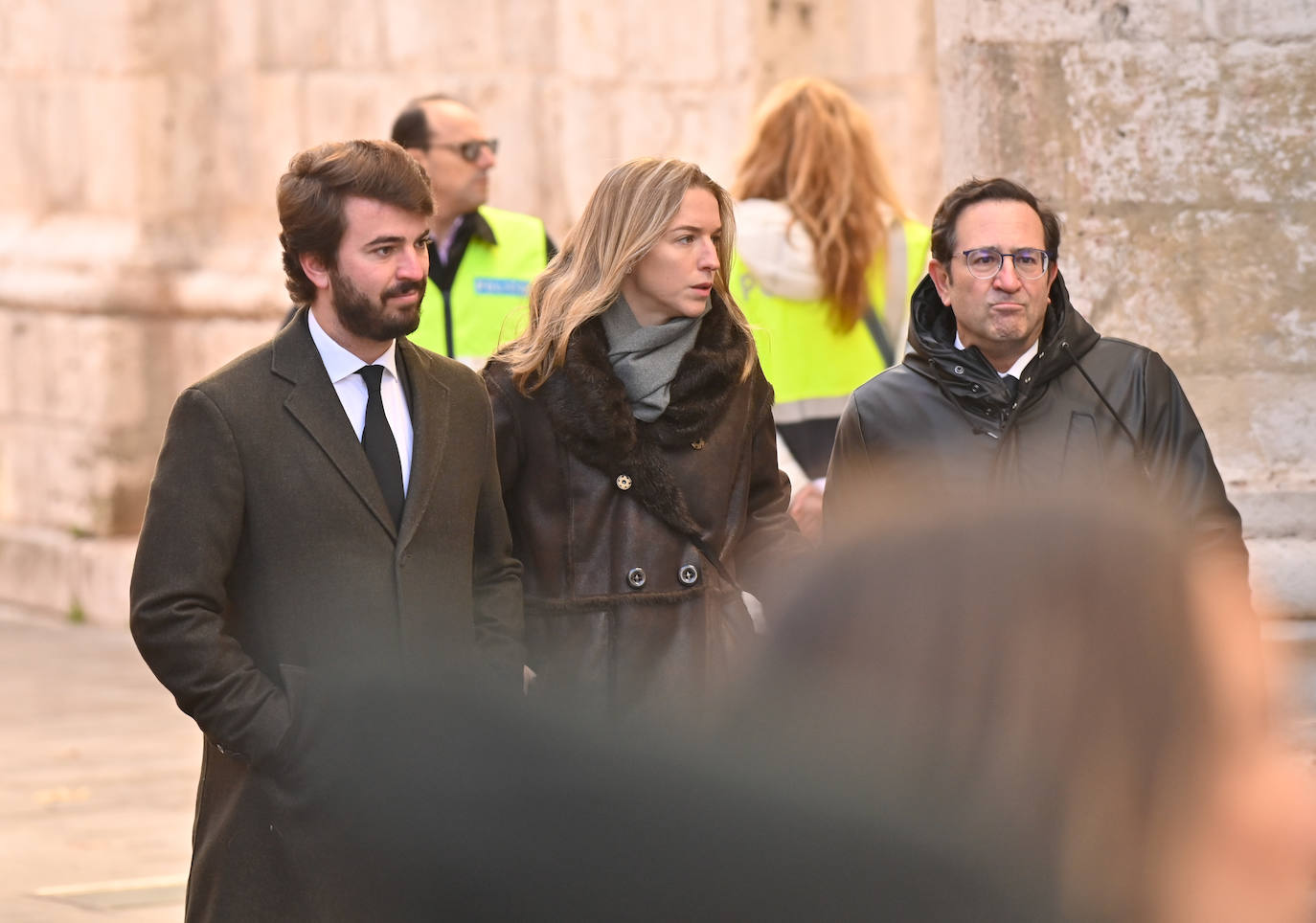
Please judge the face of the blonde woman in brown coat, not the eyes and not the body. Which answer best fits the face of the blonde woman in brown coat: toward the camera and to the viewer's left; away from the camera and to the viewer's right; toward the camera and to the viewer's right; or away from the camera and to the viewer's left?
toward the camera and to the viewer's right

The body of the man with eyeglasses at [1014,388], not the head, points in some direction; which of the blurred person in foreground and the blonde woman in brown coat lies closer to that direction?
the blurred person in foreground

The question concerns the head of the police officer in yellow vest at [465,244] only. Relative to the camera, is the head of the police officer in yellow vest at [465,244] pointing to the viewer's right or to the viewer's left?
to the viewer's right

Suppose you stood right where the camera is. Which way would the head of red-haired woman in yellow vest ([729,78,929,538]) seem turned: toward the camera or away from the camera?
away from the camera

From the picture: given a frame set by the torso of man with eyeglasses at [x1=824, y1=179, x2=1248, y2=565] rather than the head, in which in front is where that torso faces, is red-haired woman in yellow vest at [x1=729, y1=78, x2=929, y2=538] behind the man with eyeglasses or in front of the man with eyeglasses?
behind

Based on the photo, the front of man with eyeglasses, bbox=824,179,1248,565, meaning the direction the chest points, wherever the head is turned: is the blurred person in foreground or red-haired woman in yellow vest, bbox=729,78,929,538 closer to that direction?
the blurred person in foreground

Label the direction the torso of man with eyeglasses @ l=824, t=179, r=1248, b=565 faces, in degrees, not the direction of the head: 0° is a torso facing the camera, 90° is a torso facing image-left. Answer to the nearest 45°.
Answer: approximately 0°

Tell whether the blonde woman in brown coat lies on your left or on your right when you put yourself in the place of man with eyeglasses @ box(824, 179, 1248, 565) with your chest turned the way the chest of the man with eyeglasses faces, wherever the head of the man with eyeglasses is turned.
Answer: on your right

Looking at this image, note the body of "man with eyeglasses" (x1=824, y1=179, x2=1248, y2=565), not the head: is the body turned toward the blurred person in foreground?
yes

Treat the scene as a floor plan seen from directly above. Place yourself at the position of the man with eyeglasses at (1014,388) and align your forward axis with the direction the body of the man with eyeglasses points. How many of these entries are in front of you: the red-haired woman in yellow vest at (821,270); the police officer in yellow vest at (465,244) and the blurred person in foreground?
1

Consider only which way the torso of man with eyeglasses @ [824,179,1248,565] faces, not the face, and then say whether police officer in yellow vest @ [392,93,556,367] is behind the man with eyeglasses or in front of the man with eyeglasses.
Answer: behind
